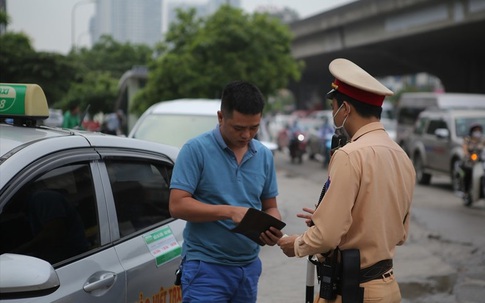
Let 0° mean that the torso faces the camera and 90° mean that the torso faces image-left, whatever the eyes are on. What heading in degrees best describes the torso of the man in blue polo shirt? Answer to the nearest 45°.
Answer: approximately 315°

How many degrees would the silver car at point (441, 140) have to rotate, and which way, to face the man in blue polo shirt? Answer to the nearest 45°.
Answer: approximately 45° to its right

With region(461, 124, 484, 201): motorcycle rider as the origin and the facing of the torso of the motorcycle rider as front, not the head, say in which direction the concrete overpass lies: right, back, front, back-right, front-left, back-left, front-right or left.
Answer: back-left

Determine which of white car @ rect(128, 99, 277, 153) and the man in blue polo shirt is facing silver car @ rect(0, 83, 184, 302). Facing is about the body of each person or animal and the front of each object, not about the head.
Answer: white car @ rect(128, 99, 277, 153)

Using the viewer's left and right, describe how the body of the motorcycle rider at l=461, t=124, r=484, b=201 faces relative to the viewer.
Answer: facing the viewer and to the right of the viewer

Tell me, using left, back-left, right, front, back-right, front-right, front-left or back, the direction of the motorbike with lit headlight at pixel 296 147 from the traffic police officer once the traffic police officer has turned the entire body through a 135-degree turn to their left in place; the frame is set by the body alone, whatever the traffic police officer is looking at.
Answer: back

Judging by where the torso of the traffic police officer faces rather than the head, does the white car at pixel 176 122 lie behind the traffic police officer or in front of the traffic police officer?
in front

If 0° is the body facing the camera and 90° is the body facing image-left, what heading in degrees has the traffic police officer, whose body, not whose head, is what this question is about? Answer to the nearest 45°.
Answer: approximately 135°

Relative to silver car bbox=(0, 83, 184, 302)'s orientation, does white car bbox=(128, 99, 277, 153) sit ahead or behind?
behind
